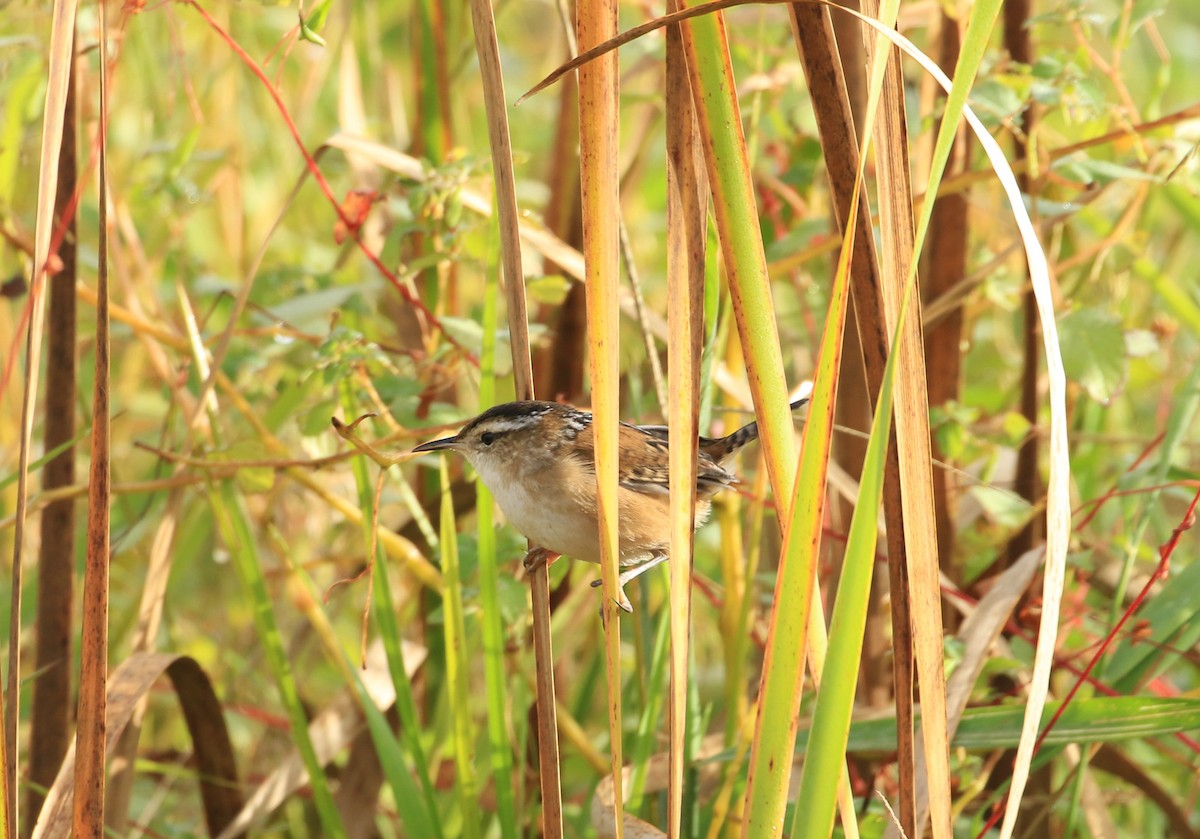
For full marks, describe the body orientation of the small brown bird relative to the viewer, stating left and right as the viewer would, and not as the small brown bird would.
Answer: facing to the left of the viewer

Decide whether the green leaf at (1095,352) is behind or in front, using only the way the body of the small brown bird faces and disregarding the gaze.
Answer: behind
